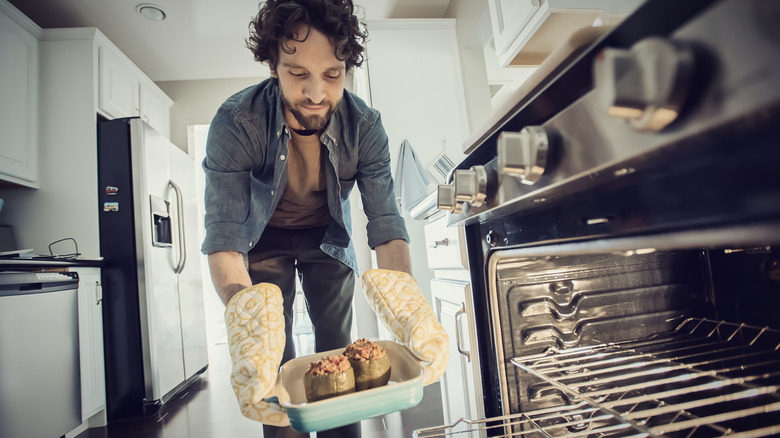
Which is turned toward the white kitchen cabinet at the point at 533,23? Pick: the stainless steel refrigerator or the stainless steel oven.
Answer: the stainless steel refrigerator

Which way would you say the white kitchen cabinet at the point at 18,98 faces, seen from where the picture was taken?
facing the viewer and to the right of the viewer

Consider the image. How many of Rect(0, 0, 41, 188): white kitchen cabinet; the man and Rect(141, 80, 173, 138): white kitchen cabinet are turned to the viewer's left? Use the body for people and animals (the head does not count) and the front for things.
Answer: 0

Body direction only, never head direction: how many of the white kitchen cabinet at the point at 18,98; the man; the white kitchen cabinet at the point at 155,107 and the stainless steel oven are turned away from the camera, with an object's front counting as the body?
0

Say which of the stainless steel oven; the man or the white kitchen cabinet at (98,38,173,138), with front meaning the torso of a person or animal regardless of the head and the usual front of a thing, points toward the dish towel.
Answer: the white kitchen cabinet

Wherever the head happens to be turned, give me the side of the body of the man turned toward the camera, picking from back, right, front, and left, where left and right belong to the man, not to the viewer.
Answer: front

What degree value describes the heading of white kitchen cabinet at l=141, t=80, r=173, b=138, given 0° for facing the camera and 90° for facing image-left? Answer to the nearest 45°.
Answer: approximately 315°

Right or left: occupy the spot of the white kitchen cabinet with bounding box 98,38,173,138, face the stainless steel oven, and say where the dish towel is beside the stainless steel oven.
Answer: left

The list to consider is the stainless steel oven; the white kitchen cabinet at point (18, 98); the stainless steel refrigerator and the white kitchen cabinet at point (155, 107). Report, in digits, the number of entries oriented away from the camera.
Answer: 0

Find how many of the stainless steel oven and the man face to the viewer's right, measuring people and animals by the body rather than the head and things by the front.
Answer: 0

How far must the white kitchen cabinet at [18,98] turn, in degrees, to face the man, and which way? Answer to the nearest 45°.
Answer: approximately 45° to its right

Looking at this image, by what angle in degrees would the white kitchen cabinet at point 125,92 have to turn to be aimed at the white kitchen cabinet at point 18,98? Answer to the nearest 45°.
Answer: approximately 90° to its right
